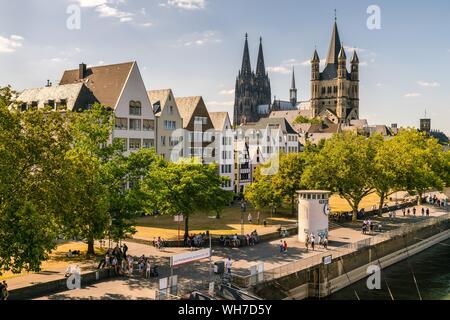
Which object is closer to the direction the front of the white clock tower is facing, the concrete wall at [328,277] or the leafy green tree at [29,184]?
the concrete wall

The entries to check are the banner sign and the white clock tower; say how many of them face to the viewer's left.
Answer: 0

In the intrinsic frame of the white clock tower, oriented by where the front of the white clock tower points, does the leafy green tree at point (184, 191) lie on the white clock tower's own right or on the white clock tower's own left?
on the white clock tower's own right

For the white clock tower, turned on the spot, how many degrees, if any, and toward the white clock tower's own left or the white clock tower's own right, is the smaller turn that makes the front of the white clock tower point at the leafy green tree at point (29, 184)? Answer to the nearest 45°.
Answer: approximately 90° to the white clock tower's own right

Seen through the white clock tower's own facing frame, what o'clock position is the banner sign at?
The banner sign is roughly at 2 o'clock from the white clock tower.

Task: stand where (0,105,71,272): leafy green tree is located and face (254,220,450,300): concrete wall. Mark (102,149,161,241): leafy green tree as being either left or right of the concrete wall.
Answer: left

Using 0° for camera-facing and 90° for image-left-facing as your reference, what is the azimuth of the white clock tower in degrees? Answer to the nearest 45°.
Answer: approximately 315°

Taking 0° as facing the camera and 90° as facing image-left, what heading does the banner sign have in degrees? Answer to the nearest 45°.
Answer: approximately 315°

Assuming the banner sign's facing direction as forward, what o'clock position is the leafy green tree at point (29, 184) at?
The leafy green tree is roughly at 4 o'clock from the banner sign.

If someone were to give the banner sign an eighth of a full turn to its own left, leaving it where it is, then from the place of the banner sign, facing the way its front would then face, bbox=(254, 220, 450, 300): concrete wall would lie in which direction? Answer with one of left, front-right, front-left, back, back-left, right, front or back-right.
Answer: front-left

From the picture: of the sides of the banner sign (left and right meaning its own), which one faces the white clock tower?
left

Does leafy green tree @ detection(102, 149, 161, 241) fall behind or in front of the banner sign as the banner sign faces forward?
behind
